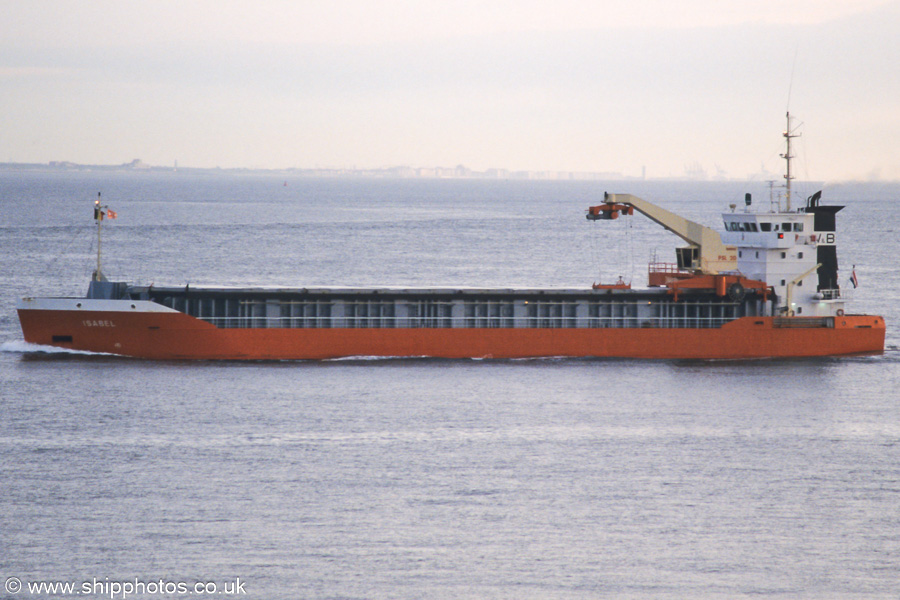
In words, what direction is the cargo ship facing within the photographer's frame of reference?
facing to the left of the viewer
